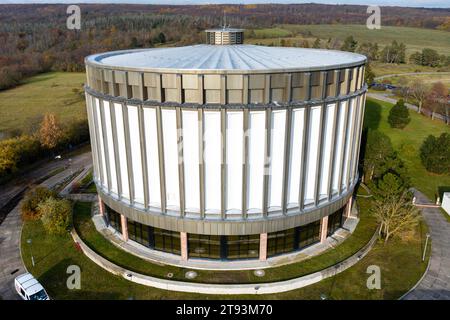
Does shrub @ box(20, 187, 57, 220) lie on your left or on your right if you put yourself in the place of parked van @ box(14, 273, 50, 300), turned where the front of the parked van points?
on your left

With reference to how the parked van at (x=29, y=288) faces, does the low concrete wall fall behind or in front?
in front

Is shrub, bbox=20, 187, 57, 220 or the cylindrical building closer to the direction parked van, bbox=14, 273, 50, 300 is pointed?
the cylindrical building

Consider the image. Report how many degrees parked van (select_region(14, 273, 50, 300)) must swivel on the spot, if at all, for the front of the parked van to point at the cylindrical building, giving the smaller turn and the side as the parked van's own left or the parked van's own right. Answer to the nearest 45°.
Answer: approximately 45° to the parked van's own left

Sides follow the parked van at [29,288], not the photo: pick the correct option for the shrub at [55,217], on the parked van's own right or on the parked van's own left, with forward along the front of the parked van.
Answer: on the parked van's own left

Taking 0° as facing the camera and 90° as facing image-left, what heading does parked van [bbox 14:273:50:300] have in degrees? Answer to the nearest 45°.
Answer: approximately 315°

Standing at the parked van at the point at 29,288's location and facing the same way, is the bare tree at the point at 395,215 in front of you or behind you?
in front
